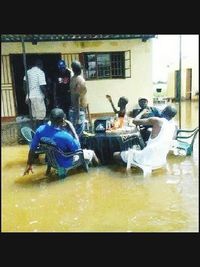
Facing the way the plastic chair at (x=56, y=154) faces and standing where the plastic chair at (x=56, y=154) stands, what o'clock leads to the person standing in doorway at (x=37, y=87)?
The person standing in doorway is roughly at 10 o'clock from the plastic chair.

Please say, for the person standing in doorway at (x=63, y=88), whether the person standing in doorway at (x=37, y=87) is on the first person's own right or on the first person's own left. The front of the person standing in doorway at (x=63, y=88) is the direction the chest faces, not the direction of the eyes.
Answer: on the first person's own right

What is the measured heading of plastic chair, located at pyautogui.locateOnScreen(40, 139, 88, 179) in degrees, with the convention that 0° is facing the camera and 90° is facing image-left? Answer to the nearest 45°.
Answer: approximately 225°

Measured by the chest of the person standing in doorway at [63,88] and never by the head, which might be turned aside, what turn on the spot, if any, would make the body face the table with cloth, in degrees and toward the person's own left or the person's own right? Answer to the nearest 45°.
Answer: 0° — they already face it

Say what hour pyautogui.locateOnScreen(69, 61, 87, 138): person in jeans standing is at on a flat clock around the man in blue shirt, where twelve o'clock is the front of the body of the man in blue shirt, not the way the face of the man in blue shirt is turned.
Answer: The person in jeans standing is roughly at 11 o'clock from the man in blue shirt.

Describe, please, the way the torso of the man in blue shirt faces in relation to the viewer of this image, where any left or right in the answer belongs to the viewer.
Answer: facing away from the viewer and to the right of the viewer
